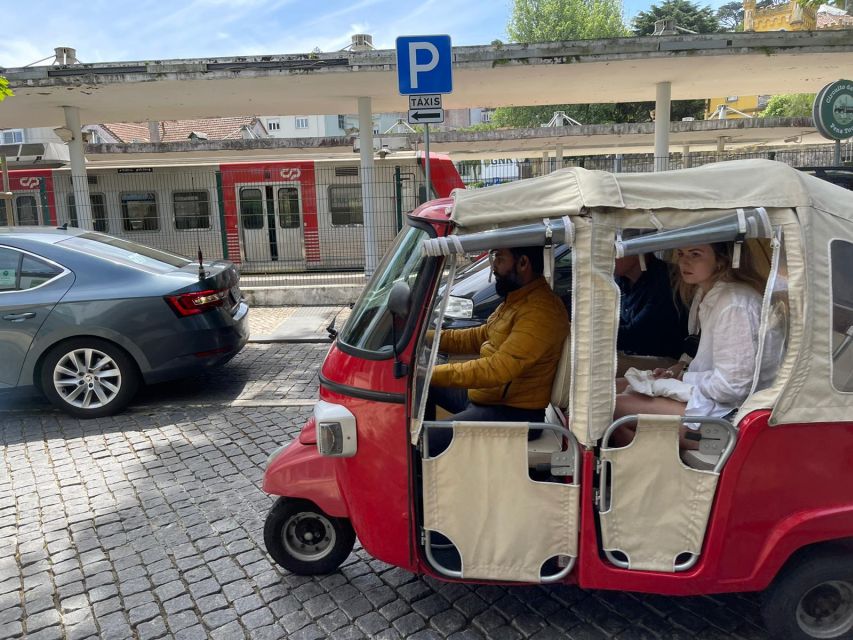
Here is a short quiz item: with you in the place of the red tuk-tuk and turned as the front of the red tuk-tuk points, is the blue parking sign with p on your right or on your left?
on your right

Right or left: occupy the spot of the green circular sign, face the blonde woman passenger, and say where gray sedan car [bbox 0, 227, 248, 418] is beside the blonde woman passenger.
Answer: right

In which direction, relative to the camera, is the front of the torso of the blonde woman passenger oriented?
to the viewer's left

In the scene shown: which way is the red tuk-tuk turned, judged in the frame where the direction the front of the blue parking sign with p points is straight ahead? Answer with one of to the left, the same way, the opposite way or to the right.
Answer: to the right

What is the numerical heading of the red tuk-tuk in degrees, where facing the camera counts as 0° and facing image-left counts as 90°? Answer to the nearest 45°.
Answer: approximately 90°

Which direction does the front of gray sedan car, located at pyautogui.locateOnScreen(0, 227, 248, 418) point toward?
to the viewer's left

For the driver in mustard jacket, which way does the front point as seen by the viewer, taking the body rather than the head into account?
to the viewer's left

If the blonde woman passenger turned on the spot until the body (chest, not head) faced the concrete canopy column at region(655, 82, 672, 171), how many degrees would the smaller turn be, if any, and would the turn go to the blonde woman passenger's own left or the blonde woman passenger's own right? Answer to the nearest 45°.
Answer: approximately 90° to the blonde woman passenger's own right

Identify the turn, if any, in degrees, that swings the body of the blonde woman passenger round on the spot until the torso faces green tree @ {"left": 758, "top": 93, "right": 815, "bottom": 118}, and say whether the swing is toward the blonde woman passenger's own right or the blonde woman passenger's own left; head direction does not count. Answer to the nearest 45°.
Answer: approximately 90° to the blonde woman passenger's own right

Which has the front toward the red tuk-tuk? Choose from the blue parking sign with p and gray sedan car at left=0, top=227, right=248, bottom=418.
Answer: the blue parking sign with p
